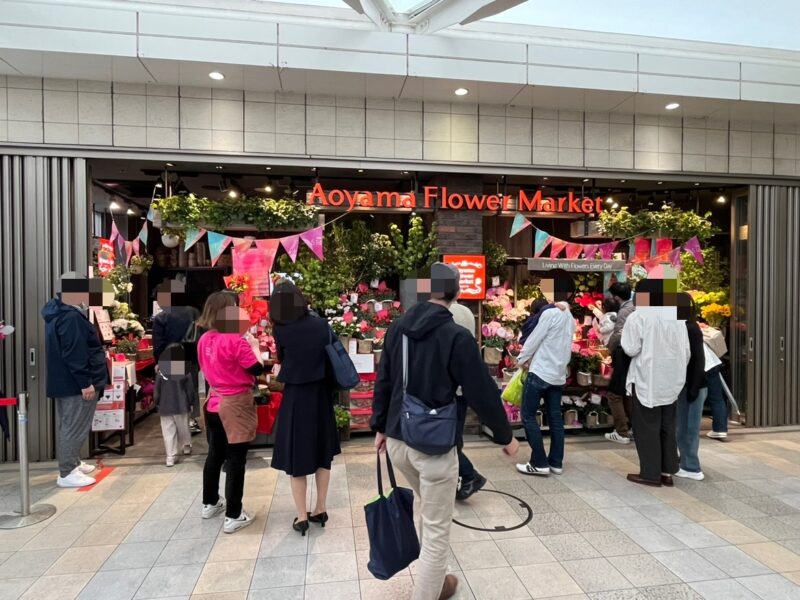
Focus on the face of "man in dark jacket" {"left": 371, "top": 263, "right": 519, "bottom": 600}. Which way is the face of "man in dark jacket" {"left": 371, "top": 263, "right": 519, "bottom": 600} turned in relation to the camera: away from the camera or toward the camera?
away from the camera

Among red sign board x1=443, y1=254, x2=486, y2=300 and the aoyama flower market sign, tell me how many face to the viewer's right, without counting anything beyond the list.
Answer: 0

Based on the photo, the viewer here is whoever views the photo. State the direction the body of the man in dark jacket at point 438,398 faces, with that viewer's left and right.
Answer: facing away from the viewer and to the right of the viewer

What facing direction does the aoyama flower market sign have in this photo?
toward the camera

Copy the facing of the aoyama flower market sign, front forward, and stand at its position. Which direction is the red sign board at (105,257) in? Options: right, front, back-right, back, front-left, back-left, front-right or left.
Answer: right

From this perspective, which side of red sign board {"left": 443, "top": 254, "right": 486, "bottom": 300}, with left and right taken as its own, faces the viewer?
front

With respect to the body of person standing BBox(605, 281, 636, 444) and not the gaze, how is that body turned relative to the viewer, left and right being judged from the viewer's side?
facing to the left of the viewer

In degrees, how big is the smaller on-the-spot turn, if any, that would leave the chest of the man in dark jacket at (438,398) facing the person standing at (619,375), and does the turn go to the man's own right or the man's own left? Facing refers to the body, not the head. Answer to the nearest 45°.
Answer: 0° — they already face them

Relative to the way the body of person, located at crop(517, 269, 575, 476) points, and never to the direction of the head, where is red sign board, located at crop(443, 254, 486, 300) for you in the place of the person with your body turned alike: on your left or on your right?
on your right
